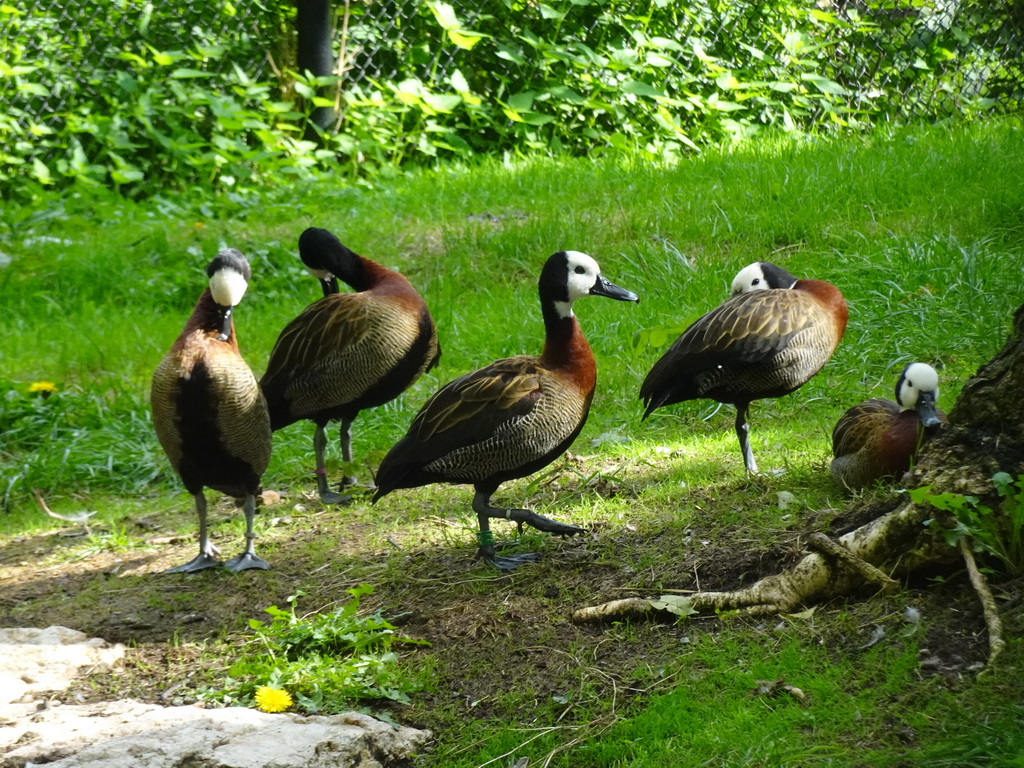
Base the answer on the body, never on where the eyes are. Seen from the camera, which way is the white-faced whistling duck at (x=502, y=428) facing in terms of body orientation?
to the viewer's right

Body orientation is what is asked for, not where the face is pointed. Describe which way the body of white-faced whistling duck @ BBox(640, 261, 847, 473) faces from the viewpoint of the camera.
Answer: to the viewer's right

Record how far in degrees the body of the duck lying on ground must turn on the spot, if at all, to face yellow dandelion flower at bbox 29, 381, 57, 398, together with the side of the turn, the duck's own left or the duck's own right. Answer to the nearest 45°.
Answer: approximately 135° to the duck's own right

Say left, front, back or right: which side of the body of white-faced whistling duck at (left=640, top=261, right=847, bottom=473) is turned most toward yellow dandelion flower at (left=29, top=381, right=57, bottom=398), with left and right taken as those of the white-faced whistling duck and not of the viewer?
back

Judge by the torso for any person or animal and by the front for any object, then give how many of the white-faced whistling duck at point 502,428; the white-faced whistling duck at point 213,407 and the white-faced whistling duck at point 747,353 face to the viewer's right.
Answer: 2

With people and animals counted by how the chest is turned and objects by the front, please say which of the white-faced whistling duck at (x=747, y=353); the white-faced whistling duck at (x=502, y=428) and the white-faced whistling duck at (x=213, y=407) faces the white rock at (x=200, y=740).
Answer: the white-faced whistling duck at (x=213, y=407)

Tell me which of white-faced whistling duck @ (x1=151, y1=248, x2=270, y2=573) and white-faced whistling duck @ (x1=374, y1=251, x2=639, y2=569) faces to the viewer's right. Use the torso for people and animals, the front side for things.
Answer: white-faced whistling duck @ (x1=374, y1=251, x2=639, y2=569)

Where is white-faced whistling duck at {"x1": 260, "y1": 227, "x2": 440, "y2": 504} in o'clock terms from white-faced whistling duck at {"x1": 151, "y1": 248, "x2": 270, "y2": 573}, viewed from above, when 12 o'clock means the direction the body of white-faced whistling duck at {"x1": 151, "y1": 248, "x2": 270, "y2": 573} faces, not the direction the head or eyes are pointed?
white-faced whistling duck at {"x1": 260, "y1": 227, "x2": 440, "y2": 504} is roughly at 7 o'clock from white-faced whistling duck at {"x1": 151, "y1": 248, "x2": 270, "y2": 573}.

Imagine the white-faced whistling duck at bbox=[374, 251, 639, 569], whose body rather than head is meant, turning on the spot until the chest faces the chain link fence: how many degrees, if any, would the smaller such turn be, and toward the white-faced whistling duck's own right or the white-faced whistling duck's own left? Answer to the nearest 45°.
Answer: approximately 90° to the white-faced whistling duck's own left

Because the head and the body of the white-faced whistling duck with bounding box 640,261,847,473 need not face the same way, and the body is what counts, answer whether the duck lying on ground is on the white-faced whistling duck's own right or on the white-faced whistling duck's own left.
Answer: on the white-faced whistling duck's own right

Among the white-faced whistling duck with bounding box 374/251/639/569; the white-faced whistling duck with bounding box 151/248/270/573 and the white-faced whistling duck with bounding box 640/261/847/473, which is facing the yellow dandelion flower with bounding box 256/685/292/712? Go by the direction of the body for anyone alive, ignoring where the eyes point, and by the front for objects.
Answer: the white-faced whistling duck with bounding box 151/248/270/573
